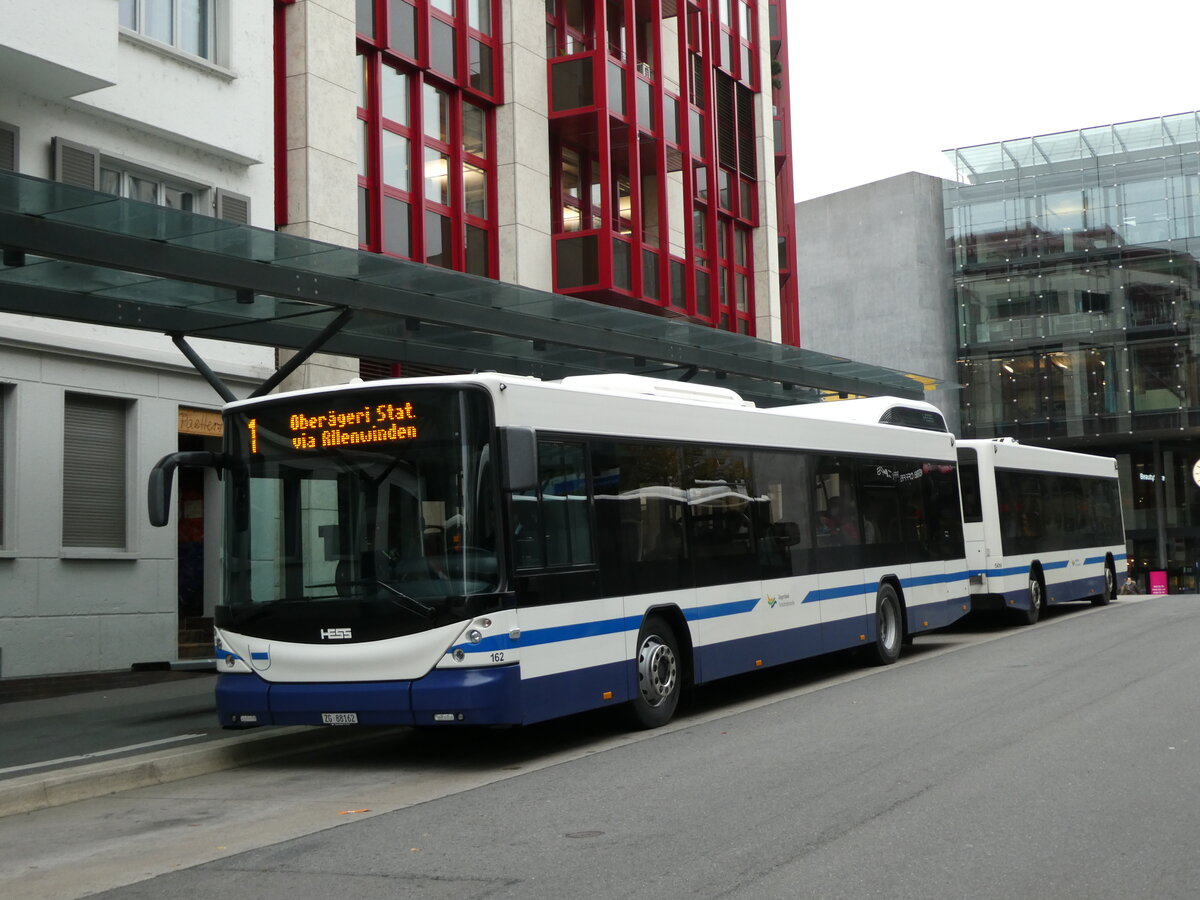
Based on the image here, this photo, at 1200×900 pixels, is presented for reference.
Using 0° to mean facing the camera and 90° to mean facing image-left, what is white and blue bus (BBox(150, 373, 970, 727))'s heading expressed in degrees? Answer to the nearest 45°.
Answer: approximately 45°

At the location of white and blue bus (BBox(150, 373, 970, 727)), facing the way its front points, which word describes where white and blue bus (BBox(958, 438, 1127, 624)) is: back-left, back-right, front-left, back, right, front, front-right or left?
back
